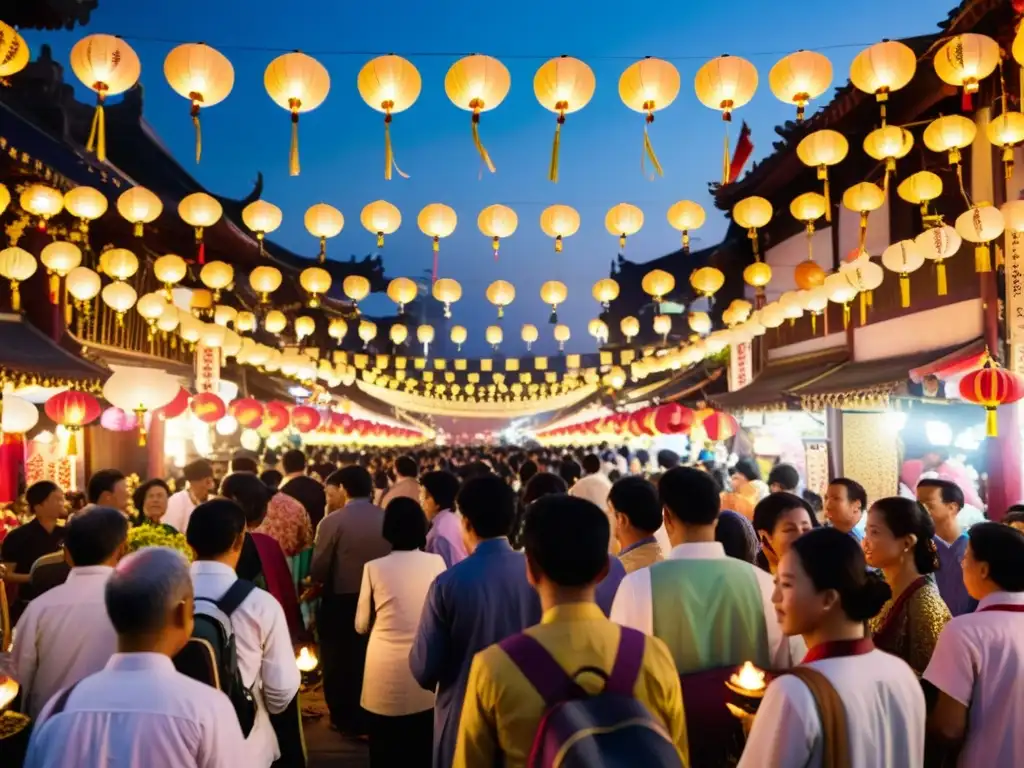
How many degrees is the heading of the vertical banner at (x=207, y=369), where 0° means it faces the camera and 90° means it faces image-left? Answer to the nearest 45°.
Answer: approximately 0°

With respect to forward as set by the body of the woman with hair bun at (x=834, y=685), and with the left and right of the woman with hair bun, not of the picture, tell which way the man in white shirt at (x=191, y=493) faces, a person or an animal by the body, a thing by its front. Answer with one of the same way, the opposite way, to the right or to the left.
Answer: to the right

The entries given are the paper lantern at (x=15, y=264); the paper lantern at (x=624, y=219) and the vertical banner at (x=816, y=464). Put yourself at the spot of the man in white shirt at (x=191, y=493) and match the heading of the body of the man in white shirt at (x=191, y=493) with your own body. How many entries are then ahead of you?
2

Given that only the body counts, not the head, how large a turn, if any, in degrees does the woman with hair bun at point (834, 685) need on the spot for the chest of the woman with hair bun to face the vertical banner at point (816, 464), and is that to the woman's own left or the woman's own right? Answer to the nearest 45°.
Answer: approximately 45° to the woman's own right

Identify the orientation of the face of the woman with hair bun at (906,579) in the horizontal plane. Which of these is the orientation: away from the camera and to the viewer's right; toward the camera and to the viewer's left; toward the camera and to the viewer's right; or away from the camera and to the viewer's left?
toward the camera and to the viewer's left

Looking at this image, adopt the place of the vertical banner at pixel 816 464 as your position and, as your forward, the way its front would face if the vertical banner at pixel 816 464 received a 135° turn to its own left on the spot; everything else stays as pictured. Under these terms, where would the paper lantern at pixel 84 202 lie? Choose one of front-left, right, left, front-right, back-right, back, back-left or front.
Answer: back

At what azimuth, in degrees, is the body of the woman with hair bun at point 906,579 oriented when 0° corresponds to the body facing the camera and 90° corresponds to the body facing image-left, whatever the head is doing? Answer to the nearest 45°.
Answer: approximately 90°

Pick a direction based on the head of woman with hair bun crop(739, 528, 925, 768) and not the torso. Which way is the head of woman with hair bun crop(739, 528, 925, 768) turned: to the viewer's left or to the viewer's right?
to the viewer's left

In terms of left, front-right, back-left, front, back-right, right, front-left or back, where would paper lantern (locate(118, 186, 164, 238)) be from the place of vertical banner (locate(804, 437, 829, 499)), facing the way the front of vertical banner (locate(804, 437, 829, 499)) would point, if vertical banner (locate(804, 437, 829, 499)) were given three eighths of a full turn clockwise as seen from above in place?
left
